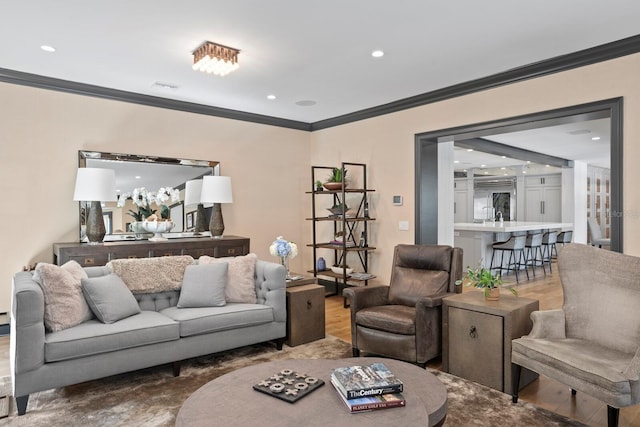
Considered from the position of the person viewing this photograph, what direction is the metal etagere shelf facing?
facing the viewer and to the left of the viewer

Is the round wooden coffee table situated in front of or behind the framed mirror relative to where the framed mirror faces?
in front

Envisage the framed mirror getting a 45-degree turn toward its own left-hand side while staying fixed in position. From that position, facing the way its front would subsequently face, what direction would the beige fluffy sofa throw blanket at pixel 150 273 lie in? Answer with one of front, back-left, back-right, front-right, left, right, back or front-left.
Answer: right

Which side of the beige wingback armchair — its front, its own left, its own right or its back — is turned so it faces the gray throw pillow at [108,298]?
front

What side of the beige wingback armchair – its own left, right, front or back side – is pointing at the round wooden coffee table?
front

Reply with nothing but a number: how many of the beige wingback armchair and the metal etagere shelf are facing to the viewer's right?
0

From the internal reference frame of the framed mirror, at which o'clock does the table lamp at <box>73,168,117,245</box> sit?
The table lamp is roughly at 3 o'clock from the framed mirror.

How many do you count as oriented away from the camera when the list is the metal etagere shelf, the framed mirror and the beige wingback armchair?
0

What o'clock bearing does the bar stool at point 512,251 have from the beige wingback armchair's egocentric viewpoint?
The bar stool is roughly at 4 o'clock from the beige wingback armchair.

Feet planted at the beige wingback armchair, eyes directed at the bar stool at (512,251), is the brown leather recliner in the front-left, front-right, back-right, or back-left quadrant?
front-left

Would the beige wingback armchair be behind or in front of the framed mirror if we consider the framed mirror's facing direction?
in front

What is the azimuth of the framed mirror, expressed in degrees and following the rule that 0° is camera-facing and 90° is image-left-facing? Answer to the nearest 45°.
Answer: approximately 315°

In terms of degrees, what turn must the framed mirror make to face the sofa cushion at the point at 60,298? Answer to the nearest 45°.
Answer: approximately 45° to its right

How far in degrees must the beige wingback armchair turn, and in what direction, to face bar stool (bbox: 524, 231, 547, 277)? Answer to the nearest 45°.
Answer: approximately 135° to its right

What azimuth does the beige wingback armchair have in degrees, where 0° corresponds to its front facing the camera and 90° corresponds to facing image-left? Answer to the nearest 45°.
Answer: approximately 45°

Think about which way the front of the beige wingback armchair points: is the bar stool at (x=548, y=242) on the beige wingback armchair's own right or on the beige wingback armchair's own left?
on the beige wingback armchair's own right
